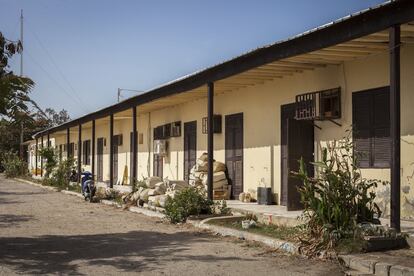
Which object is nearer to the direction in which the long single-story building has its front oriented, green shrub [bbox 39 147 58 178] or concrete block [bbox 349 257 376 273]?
the concrete block

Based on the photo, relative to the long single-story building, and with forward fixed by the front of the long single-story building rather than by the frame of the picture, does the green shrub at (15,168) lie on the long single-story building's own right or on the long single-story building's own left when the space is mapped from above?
on the long single-story building's own right

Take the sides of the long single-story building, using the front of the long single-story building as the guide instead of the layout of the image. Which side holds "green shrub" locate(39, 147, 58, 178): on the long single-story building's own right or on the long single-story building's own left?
on the long single-story building's own right

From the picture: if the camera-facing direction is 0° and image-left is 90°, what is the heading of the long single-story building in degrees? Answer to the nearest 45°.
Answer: approximately 45°
